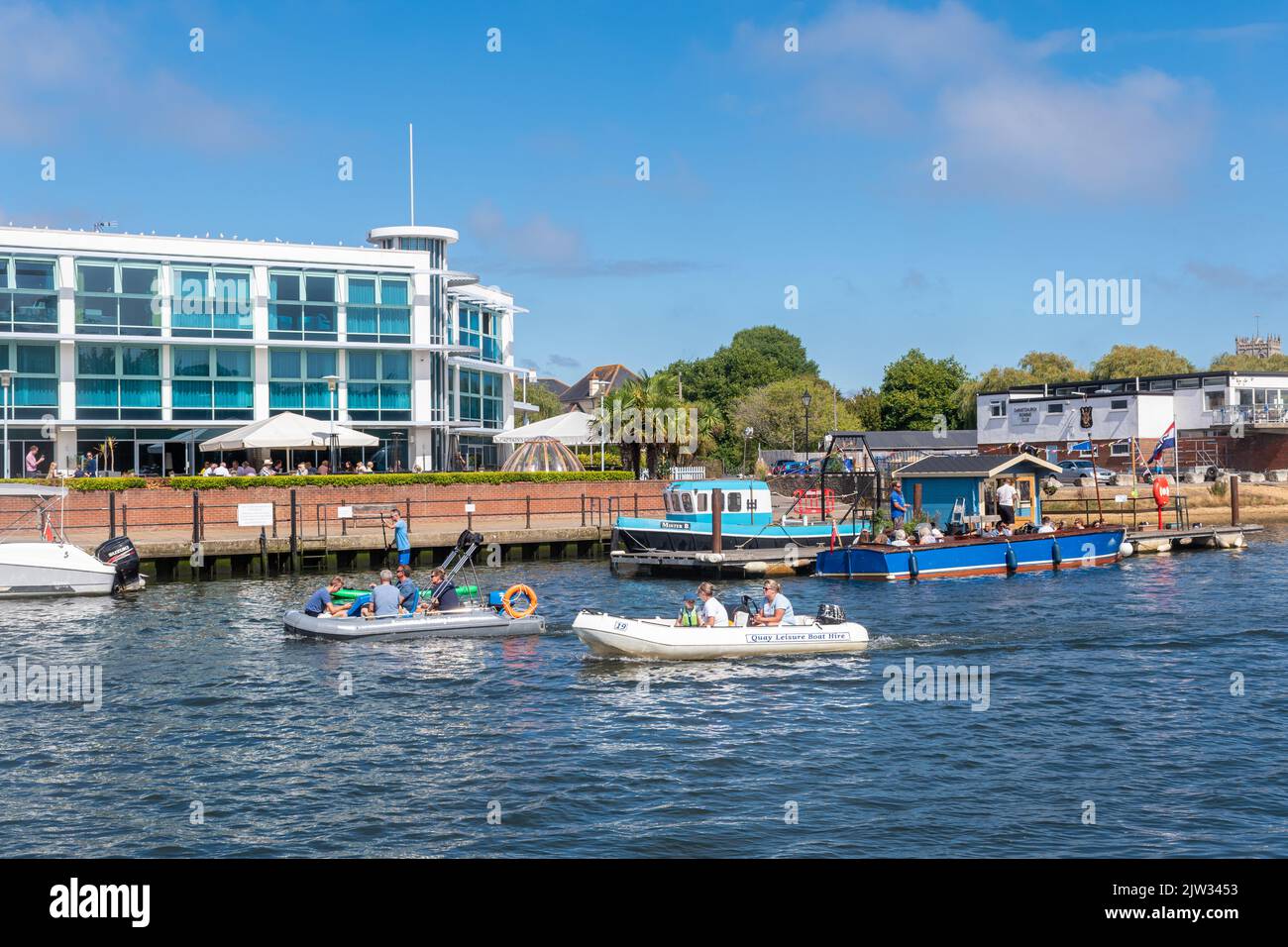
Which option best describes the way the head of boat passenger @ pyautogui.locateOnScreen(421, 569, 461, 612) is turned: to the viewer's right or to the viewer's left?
to the viewer's left

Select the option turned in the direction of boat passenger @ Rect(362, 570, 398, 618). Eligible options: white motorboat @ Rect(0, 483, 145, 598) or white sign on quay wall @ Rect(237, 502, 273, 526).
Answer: the white sign on quay wall

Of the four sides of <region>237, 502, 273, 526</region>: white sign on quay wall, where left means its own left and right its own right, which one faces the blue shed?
left

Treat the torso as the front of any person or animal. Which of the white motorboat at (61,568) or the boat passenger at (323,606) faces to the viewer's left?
the white motorboat

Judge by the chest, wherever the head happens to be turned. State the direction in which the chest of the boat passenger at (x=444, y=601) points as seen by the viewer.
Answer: to the viewer's left

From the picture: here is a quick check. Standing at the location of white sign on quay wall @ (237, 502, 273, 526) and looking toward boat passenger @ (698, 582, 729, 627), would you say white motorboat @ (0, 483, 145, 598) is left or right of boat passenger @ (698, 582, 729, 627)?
right

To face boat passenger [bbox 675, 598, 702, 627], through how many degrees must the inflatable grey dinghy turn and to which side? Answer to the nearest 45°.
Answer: approximately 135° to its left

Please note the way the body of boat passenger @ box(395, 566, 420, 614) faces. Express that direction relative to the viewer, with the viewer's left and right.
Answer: facing to the left of the viewer

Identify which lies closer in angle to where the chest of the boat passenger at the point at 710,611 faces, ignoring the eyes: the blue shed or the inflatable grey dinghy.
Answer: the inflatable grey dinghy

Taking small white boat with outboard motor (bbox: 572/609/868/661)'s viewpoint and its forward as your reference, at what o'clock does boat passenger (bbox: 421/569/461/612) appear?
The boat passenger is roughly at 1 o'clock from the small white boat with outboard motor.

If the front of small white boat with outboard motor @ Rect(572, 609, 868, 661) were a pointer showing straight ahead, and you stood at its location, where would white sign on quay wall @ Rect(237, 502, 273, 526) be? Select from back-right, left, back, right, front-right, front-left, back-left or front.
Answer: front-right

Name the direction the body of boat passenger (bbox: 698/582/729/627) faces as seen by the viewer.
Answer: to the viewer's left

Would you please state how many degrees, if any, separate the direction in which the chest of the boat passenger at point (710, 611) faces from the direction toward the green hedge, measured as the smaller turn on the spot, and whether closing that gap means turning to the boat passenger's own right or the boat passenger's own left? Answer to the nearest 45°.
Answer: approximately 45° to the boat passenger's own right

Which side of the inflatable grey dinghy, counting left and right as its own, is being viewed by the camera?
left

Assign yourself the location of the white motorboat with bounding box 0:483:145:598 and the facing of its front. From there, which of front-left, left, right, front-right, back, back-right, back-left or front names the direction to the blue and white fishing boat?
back

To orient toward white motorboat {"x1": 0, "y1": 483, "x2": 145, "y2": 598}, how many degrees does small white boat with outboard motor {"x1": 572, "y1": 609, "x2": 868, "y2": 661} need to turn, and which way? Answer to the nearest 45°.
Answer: approximately 45° to its right
